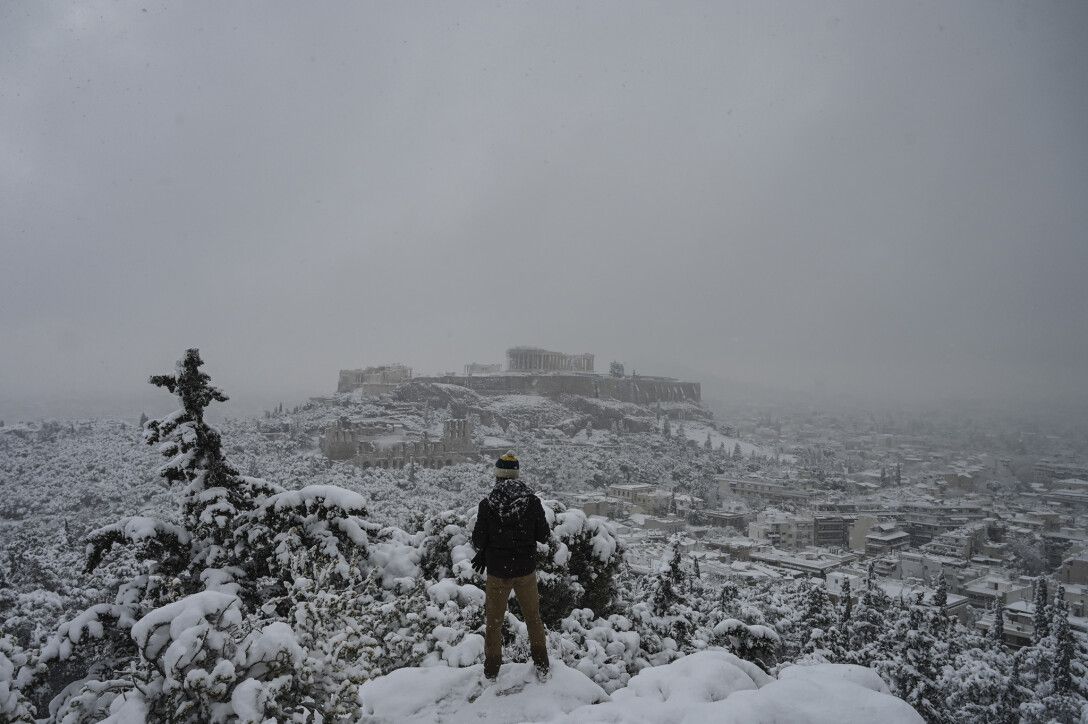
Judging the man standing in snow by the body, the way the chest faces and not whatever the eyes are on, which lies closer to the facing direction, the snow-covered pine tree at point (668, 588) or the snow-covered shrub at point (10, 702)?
the snow-covered pine tree

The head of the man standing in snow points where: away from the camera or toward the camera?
away from the camera

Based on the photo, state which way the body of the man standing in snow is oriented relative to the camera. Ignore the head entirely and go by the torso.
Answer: away from the camera

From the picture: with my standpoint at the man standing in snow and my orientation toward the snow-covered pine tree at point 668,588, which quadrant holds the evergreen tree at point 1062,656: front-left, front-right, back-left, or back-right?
front-right

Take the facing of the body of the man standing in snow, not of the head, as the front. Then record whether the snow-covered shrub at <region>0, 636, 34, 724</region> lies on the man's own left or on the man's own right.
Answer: on the man's own left

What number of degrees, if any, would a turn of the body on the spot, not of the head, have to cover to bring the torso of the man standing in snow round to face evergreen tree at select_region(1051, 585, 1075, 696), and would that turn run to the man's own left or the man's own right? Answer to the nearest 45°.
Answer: approximately 45° to the man's own right

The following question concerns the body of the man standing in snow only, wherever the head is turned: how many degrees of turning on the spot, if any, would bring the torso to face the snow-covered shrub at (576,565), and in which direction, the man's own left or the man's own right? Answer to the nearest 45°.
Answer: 0° — they already face it

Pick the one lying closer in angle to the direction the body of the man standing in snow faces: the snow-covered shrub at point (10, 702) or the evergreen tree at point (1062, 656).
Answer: the evergreen tree

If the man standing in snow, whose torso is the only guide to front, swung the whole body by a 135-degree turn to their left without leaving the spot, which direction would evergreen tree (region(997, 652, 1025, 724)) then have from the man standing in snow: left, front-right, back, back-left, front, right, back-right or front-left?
back

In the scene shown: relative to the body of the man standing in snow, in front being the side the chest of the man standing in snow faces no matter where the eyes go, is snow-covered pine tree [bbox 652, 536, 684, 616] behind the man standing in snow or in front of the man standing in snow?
in front
